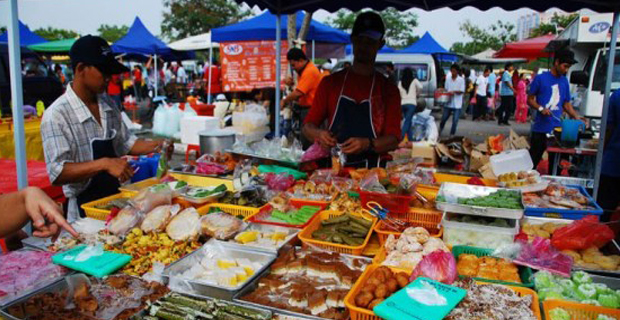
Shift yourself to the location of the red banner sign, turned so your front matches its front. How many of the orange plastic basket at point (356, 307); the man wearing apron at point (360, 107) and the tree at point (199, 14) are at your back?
1

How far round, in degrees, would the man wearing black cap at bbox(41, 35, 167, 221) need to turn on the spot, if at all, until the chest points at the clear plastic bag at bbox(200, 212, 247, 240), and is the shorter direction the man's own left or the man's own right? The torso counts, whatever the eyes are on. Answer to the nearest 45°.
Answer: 0° — they already face it

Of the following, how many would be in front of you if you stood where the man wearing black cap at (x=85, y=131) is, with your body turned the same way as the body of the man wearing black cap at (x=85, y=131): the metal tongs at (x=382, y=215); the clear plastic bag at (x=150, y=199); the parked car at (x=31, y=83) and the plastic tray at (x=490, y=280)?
3

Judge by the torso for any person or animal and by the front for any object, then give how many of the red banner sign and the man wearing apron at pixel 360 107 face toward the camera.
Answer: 2

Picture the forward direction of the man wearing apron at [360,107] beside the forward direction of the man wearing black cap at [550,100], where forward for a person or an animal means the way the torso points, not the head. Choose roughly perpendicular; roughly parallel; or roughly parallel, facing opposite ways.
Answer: roughly parallel

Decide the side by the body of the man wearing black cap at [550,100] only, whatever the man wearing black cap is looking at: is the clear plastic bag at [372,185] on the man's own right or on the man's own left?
on the man's own right

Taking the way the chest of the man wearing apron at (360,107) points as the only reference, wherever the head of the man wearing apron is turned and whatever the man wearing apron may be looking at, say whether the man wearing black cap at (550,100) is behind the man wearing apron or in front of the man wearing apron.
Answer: behind

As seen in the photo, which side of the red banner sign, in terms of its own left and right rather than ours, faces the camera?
front

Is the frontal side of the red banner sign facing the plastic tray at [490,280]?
yes

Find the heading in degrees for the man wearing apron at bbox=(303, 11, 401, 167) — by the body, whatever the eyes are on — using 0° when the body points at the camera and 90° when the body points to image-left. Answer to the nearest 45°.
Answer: approximately 0°

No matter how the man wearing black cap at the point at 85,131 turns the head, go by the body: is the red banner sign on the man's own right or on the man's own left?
on the man's own left

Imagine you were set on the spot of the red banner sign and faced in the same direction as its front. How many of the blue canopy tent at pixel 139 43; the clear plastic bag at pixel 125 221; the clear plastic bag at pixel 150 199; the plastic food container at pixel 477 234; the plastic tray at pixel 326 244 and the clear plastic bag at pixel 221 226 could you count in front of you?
5

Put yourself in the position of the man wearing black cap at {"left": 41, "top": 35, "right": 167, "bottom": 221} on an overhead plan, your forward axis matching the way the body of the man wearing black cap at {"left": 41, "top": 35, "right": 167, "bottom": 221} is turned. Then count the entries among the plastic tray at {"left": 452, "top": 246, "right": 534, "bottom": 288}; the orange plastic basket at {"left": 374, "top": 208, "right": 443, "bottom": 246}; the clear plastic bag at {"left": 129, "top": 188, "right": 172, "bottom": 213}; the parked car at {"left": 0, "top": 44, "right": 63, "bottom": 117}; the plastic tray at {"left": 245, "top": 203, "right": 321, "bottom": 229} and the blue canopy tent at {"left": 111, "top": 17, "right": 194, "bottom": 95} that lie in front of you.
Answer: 4

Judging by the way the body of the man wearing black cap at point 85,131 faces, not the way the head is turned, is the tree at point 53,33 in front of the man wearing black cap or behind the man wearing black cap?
behind

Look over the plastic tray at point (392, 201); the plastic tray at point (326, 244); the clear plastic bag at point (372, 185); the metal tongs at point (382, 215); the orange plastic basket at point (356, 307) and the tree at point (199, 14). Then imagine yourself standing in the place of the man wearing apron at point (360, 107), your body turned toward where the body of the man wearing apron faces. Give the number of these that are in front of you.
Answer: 5

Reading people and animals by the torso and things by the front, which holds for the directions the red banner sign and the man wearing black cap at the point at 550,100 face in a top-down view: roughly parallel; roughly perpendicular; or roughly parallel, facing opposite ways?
roughly parallel

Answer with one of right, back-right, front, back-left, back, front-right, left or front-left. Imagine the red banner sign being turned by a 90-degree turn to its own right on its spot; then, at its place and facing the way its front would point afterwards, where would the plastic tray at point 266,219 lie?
left

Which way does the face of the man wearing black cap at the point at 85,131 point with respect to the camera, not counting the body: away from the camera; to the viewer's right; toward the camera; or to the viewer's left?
to the viewer's right

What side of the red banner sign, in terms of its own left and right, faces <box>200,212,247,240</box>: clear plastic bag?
front

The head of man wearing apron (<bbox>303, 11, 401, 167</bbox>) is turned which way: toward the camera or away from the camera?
toward the camera
